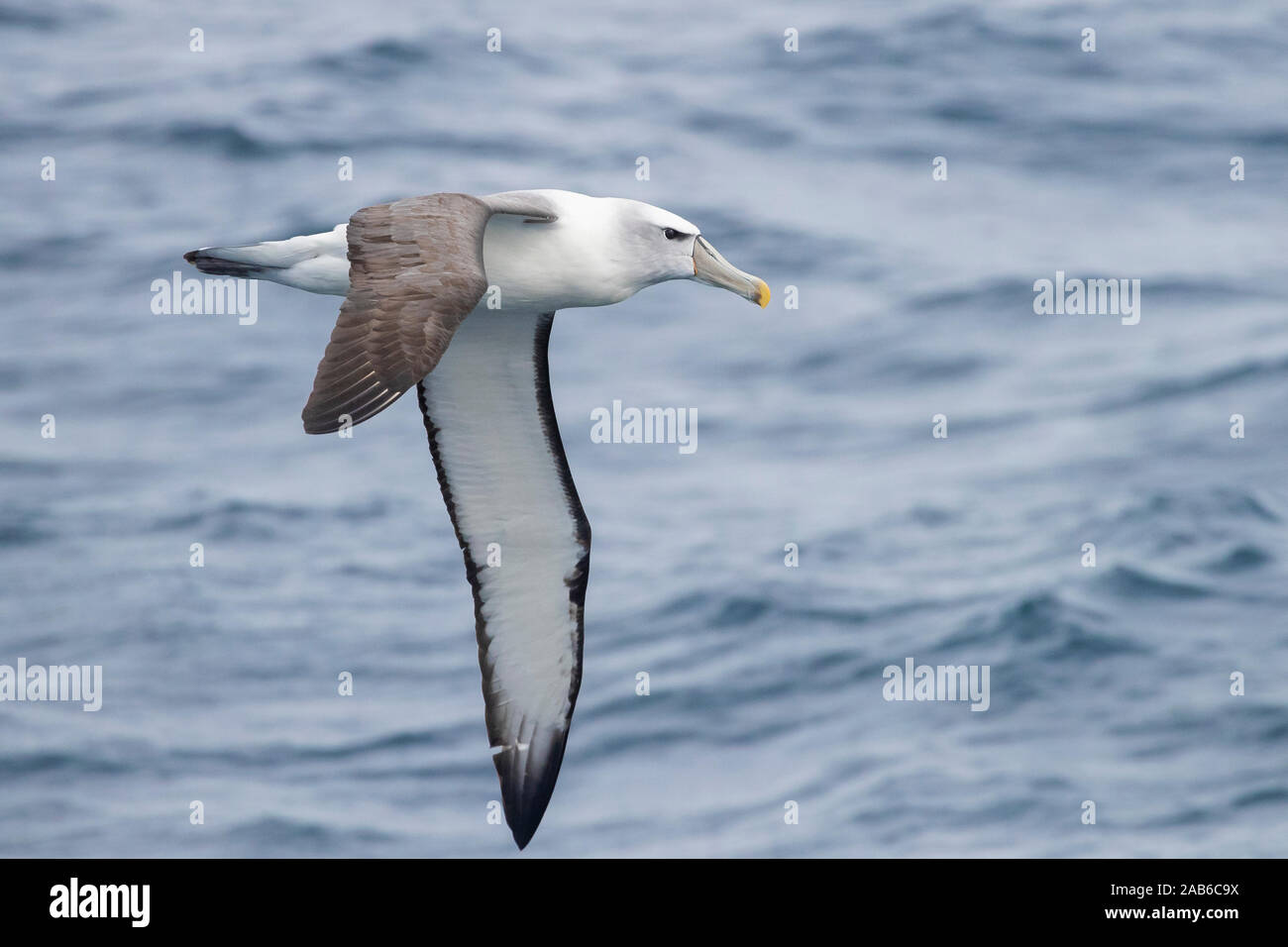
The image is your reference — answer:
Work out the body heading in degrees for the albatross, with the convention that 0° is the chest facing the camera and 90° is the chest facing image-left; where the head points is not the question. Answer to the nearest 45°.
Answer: approximately 270°
